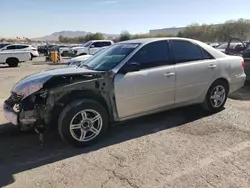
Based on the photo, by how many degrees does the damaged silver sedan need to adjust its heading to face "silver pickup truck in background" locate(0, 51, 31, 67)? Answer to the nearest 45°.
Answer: approximately 90° to its right

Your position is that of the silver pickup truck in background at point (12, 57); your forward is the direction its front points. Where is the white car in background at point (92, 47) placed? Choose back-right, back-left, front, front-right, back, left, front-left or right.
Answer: back

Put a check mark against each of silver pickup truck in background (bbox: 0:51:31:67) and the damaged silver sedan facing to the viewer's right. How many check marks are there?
0

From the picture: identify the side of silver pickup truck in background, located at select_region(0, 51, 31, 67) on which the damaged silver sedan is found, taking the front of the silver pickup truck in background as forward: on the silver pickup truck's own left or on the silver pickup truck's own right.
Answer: on the silver pickup truck's own left

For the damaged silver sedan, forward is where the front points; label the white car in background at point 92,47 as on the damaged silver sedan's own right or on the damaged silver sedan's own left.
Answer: on the damaged silver sedan's own right

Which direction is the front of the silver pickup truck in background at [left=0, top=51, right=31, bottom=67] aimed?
to the viewer's left
